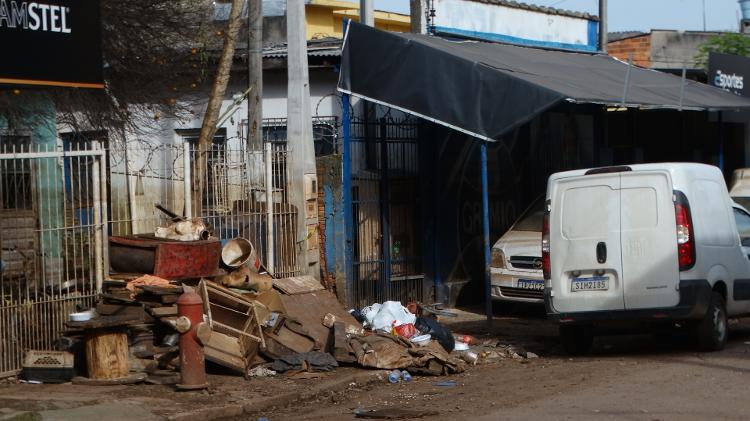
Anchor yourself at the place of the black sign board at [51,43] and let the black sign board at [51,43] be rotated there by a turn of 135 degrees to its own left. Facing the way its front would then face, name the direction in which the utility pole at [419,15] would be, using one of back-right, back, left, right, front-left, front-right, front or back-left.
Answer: front

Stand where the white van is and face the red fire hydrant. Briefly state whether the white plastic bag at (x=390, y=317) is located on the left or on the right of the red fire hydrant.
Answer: right

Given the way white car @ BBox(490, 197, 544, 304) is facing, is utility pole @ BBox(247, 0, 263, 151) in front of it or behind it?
in front

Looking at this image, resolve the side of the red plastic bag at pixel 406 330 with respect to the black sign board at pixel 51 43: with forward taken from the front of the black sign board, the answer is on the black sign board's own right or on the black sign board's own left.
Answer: on the black sign board's own left

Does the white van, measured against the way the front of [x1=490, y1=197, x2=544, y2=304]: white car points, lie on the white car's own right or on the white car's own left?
on the white car's own left

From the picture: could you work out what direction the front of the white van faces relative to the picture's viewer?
facing away from the viewer and to the right of the viewer

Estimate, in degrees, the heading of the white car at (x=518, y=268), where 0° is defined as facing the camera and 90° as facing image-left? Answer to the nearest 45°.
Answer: approximately 45°

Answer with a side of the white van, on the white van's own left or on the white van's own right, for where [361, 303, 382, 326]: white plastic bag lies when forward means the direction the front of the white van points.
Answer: on the white van's own left

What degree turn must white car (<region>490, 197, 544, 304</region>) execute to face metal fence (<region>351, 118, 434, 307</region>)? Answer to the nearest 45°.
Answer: approximately 45° to its right

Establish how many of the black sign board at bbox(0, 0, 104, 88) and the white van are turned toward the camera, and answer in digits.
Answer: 1
